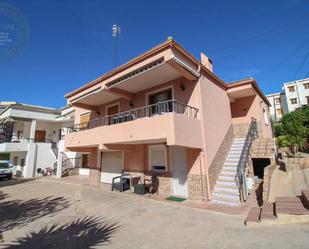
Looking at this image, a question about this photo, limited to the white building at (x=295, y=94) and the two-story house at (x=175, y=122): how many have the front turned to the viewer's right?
0

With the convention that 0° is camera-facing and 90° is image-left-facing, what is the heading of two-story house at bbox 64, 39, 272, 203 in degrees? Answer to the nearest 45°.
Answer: approximately 45°

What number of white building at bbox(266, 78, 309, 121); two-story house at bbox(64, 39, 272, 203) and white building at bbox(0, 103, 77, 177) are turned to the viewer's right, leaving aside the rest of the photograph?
0

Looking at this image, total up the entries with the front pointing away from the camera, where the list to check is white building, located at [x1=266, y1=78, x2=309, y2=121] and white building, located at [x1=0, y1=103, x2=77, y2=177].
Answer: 0

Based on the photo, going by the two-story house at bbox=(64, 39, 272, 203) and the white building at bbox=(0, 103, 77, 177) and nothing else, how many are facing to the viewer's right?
0

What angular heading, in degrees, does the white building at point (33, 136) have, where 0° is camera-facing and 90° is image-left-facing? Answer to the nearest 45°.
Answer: approximately 0°

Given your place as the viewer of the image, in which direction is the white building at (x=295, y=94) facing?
facing the viewer and to the left of the viewer

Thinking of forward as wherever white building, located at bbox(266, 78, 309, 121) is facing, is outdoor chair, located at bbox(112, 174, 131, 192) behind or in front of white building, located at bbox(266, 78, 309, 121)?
in front

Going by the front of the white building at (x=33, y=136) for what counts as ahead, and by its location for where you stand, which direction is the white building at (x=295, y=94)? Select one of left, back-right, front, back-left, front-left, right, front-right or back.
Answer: left
